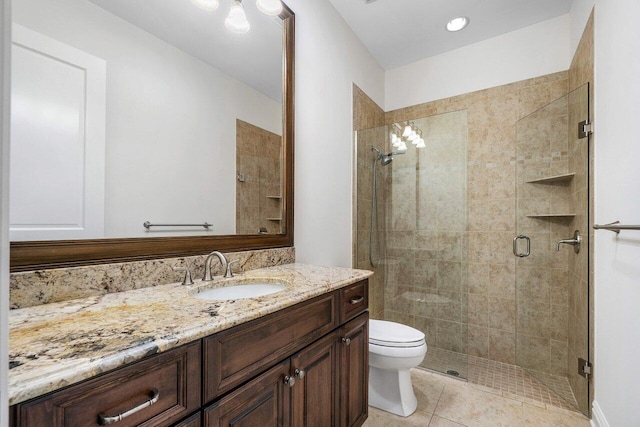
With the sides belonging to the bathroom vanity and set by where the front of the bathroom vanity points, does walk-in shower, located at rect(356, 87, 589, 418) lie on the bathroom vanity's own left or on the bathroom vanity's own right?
on the bathroom vanity's own left

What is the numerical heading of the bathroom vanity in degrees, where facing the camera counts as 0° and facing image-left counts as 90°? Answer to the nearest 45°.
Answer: approximately 315°

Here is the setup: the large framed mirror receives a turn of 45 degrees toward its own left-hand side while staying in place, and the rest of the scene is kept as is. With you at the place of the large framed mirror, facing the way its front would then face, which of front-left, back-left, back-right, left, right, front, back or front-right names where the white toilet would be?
front

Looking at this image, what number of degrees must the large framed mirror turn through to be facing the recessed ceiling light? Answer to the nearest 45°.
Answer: approximately 45° to its left

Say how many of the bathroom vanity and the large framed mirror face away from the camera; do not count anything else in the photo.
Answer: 0

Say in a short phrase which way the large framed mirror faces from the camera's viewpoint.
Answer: facing the viewer and to the right of the viewer

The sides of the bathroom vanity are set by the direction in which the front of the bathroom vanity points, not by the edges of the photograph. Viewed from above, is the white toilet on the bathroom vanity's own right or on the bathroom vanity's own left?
on the bathroom vanity's own left

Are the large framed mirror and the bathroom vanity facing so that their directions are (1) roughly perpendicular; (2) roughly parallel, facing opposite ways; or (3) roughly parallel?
roughly parallel
